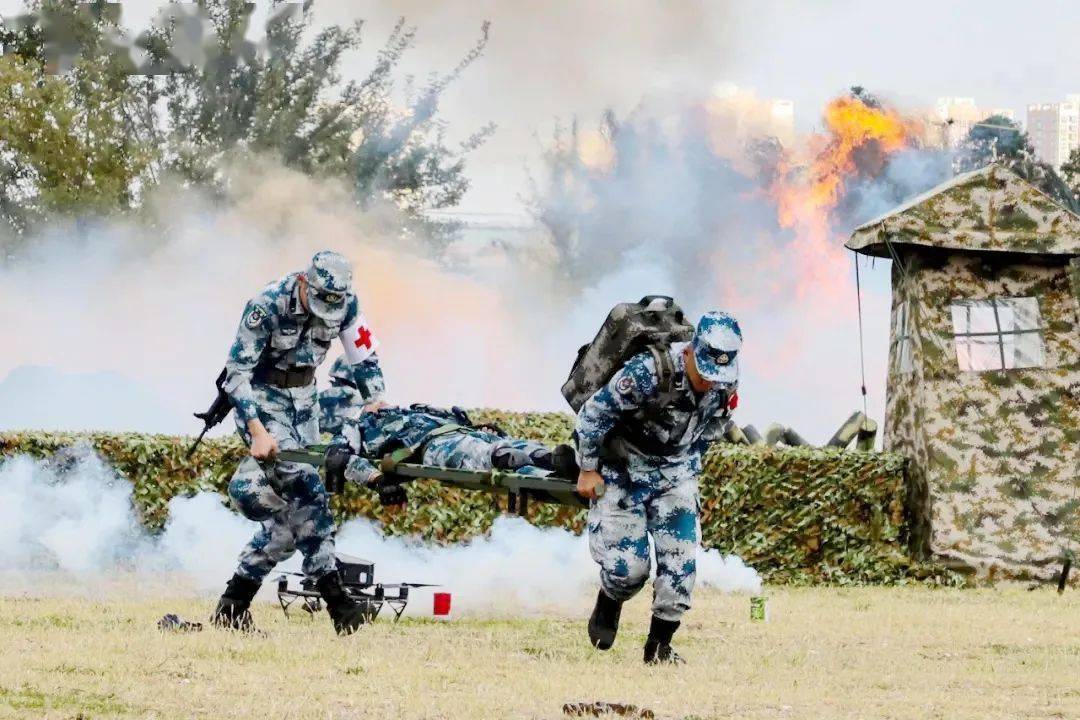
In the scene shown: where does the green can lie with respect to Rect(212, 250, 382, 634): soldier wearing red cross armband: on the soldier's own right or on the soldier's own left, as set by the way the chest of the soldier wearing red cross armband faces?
on the soldier's own left

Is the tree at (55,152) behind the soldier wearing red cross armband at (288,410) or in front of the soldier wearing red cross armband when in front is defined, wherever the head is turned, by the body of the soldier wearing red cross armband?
behind

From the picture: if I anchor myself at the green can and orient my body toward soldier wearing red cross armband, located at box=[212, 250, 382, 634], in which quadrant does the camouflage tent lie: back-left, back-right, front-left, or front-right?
back-right

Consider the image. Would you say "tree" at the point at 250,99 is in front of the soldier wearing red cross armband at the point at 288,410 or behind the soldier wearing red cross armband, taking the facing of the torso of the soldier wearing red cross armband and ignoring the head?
behind
